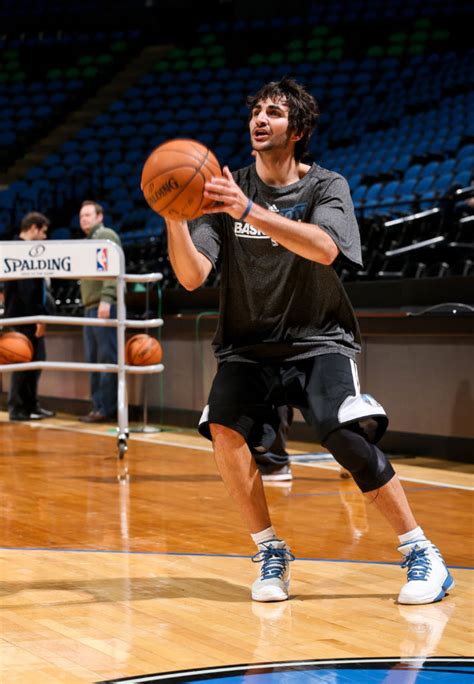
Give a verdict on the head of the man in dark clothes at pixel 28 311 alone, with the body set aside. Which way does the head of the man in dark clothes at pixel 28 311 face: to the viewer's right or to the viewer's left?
to the viewer's right

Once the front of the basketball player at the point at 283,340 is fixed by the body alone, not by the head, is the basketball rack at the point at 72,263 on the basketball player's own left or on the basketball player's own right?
on the basketball player's own right

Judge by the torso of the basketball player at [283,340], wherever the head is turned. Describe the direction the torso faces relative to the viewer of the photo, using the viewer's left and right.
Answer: facing the viewer and to the left of the viewer

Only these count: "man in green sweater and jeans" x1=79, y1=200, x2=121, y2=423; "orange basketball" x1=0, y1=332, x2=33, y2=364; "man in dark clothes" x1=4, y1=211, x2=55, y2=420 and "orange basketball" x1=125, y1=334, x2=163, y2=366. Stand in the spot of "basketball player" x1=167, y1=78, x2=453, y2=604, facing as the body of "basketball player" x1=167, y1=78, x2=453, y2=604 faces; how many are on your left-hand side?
0

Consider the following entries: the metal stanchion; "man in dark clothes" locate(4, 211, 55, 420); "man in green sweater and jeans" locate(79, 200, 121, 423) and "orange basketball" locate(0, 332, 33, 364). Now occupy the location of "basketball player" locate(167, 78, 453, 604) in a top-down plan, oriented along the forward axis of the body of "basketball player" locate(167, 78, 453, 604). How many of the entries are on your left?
0

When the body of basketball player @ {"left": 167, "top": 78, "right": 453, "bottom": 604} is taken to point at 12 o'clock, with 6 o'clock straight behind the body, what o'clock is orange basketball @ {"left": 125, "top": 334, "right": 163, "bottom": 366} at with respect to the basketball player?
The orange basketball is roughly at 4 o'clock from the basketball player.

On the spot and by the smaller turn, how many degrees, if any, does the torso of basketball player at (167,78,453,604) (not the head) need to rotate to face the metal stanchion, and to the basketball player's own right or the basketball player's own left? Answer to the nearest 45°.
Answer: approximately 135° to the basketball player's own right

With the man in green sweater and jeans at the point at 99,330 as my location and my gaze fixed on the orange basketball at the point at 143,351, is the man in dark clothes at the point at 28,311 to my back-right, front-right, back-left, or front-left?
back-right

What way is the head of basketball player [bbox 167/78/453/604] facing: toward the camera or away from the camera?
toward the camera

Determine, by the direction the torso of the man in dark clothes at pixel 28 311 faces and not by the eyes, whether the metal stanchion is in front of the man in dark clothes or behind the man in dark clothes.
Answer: in front
